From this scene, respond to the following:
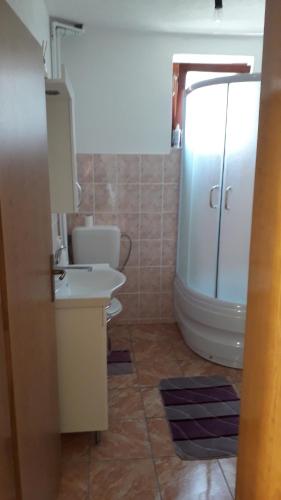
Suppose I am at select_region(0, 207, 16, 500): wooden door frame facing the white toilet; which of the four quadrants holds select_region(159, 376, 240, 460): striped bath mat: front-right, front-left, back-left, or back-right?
front-right

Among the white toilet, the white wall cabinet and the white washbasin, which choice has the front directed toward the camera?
the white toilet

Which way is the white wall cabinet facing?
to the viewer's right

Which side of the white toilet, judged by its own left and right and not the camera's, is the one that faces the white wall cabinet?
front

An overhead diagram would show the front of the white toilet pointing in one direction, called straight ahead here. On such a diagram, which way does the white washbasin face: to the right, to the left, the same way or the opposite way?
to the left

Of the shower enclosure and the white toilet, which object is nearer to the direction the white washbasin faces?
the shower enclosure

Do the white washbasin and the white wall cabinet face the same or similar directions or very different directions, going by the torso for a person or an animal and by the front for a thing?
same or similar directions

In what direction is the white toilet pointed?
toward the camera

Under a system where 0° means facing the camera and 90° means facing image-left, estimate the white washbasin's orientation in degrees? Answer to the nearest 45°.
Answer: approximately 270°

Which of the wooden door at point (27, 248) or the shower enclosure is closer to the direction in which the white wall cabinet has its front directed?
the shower enclosure

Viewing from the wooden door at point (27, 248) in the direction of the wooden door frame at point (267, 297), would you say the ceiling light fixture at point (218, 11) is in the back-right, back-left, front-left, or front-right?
front-left

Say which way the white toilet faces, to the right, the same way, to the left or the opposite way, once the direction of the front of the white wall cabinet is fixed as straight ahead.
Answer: to the right
